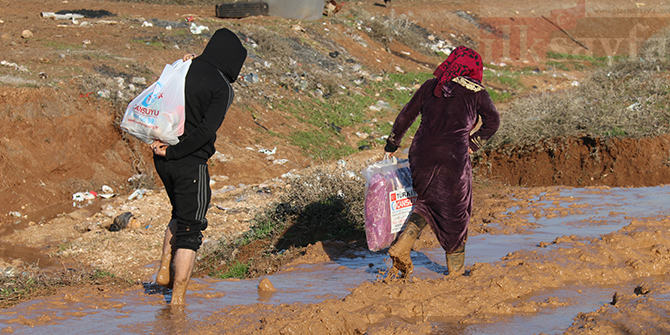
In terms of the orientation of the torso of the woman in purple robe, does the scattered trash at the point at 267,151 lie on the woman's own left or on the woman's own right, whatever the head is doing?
on the woman's own left

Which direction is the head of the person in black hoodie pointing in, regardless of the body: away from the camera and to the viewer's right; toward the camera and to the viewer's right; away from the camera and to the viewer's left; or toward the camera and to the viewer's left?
away from the camera and to the viewer's right

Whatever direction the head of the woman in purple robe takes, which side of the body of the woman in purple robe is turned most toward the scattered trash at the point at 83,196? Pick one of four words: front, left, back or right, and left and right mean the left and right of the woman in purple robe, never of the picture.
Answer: left

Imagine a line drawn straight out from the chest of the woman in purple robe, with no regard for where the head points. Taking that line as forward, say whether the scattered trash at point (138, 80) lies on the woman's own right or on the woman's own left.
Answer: on the woman's own left

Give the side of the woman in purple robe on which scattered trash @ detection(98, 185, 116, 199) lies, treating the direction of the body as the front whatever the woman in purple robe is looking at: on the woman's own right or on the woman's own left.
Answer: on the woman's own left

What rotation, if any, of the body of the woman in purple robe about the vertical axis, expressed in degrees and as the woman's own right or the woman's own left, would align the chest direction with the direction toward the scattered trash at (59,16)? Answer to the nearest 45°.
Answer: approximately 90° to the woman's own left

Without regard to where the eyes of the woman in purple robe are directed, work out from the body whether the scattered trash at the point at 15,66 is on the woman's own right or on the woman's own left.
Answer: on the woman's own left

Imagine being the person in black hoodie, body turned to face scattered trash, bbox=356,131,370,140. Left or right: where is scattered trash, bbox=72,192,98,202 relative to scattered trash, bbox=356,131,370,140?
left
